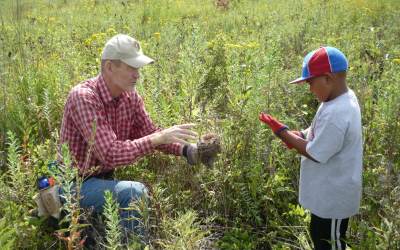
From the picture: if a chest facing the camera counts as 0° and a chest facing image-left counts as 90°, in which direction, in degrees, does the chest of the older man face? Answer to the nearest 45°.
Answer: approximately 315°

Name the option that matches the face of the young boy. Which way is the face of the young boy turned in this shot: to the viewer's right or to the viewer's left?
to the viewer's left

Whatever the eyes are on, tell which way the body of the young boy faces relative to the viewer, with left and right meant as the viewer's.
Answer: facing to the left of the viewer

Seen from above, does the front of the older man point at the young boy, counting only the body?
yes

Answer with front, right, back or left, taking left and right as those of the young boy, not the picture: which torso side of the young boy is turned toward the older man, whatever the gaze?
front

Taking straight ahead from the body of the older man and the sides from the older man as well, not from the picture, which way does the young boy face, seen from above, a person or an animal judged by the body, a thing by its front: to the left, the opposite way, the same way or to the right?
the opposite way

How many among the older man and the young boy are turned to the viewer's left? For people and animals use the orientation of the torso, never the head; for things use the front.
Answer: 1
